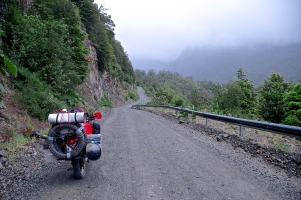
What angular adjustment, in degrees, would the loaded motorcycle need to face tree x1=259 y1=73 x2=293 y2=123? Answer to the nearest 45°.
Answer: approximately 45° to its right

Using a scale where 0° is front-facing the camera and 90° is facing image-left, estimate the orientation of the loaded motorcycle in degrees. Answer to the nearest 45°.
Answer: approximately 180°

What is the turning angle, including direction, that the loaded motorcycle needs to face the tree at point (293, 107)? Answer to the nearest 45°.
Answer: approximately 45° to its right

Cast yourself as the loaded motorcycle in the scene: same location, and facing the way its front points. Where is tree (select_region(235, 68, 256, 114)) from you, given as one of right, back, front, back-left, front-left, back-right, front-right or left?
front-right
